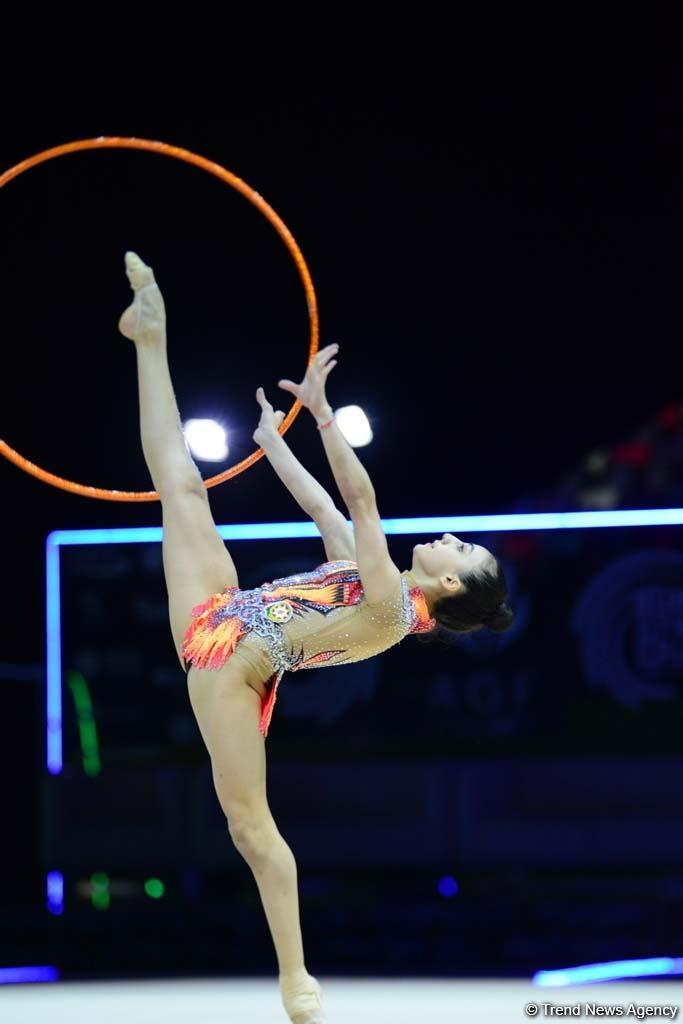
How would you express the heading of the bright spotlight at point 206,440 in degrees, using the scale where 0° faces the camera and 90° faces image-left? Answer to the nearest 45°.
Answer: approximately 0°

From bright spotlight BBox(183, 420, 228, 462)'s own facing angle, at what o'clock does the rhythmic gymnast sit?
The rhythmic gymnast is roughly at 12 o'clock from the bright spotlight.
